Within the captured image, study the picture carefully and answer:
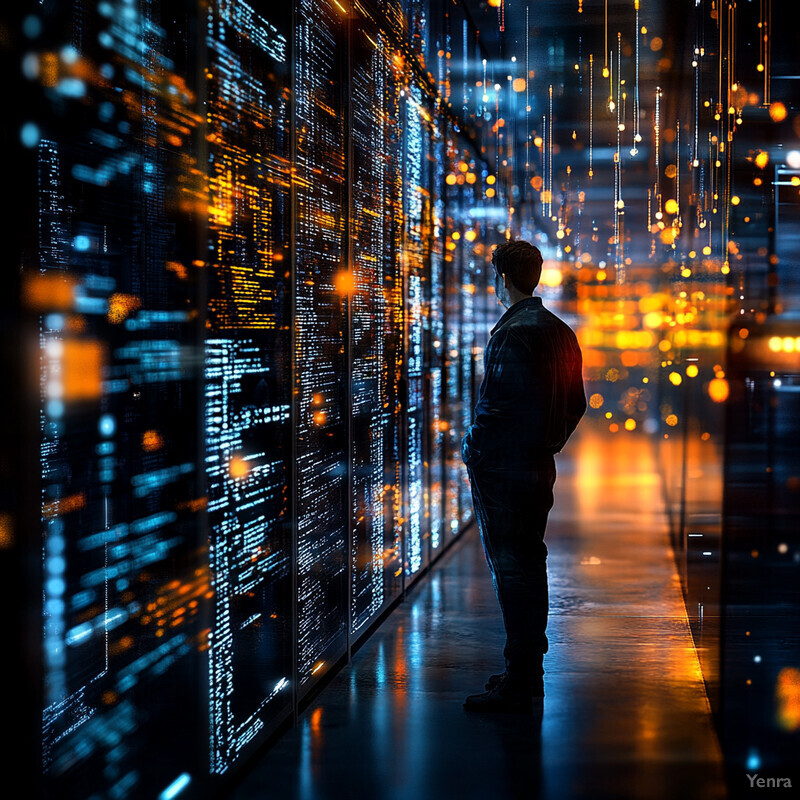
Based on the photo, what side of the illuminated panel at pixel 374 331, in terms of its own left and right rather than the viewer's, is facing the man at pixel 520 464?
front

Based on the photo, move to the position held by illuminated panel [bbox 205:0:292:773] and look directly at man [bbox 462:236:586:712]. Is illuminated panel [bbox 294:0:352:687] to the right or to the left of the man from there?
left

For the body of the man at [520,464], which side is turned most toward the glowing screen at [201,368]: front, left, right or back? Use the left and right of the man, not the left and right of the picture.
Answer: left

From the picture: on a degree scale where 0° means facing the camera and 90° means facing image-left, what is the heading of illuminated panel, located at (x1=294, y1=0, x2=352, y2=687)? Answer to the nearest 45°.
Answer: approximately 315°

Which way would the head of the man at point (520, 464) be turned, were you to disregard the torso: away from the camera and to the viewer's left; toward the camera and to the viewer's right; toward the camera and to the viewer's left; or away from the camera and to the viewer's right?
away from the camera and to the viewer's left

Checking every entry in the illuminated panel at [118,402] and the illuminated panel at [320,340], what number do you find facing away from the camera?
0

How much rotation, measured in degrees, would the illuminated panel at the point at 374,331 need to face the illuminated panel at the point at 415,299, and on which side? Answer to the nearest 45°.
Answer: approximately 135° to its left

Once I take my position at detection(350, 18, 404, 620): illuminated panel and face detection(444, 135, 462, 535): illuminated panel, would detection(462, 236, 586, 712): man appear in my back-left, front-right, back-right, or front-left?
back-right

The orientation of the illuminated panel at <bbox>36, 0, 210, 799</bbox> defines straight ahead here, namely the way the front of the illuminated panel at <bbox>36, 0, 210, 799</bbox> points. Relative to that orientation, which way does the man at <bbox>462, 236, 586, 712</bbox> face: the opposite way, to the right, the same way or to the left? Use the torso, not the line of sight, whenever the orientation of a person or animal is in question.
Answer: the opposite way

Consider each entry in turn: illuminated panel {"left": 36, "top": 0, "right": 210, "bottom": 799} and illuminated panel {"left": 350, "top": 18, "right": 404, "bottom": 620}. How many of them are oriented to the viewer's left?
0

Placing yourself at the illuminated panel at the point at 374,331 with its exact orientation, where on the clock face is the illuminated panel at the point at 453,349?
the illuminated panel at the point at 453,349 is roughly at 8 o'clock from the illuminated panel at the point at 374,331.

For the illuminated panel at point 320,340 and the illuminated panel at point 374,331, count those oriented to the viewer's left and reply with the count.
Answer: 0

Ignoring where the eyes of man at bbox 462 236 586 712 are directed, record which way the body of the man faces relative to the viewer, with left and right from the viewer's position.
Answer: facing away from the viewer and to the left of the viewer
